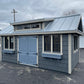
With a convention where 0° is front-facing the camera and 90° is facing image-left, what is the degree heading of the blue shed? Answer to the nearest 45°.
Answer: approximately 45°
